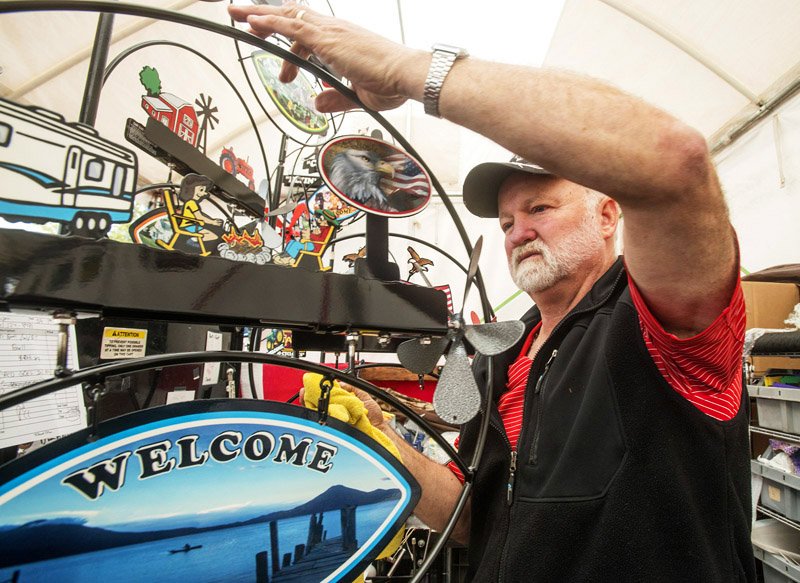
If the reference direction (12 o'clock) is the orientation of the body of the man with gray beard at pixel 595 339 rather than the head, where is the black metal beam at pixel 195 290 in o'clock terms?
The black metal beam is roughly at 12 o'clock from the man with gray beard.

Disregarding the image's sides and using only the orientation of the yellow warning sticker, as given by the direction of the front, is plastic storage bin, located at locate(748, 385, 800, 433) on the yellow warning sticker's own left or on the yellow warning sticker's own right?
on the yellow warning sticker's own left

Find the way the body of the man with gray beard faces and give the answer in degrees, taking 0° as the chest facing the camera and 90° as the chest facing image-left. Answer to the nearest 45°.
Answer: approximately 45°

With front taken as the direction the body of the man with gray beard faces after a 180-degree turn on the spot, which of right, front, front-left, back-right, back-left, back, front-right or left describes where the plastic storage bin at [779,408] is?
front

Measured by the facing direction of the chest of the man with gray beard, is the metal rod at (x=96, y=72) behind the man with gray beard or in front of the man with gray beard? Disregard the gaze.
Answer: in front

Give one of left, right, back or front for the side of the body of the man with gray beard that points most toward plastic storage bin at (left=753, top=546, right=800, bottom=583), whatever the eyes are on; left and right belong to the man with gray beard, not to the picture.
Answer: back

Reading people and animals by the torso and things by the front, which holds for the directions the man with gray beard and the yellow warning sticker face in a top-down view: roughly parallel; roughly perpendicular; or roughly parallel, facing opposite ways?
roughly perpendicular

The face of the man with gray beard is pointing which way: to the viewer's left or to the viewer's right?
to the viewer's left

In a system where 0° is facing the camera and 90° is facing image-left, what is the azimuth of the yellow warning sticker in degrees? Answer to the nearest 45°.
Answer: approximately 0°

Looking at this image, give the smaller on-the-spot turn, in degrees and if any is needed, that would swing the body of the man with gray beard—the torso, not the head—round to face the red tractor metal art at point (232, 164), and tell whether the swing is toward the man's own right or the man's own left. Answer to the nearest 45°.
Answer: approximately 45° to the man's own right
